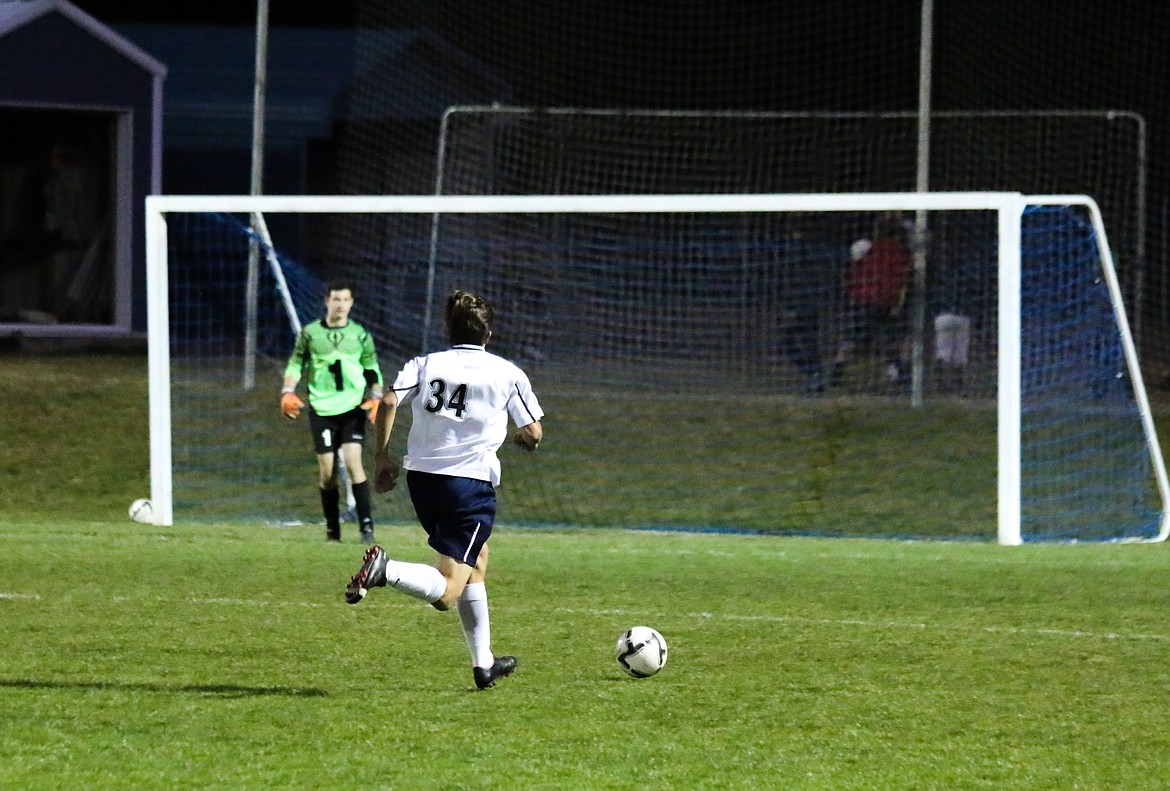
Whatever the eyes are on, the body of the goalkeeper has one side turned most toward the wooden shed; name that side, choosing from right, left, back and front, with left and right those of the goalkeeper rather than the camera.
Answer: back

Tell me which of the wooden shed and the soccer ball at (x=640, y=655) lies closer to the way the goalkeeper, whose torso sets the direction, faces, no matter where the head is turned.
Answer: the soccer ball

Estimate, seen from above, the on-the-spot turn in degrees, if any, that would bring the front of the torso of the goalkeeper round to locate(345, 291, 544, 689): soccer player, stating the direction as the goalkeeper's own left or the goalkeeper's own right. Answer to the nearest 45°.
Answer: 0° — they already face them

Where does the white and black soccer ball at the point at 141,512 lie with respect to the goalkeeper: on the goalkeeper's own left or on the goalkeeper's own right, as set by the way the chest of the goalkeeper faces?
on the goalkeeper's own right

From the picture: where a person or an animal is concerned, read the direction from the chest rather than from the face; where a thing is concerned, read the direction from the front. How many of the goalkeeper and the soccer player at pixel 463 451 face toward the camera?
1

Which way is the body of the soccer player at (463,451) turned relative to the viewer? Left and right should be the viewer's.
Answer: facing away from the viewer and to the right of the viewer

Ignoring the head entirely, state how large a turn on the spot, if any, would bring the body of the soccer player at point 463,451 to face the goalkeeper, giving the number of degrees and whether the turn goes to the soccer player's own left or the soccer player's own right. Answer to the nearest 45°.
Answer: approximately 45° to the soccer player's own left

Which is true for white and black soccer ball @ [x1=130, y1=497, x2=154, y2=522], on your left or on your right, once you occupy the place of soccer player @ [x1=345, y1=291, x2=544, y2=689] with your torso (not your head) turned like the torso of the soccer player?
on your left

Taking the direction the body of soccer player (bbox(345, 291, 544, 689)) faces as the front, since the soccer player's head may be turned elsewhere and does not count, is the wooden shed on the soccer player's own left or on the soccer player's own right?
on the soccer player's own left
